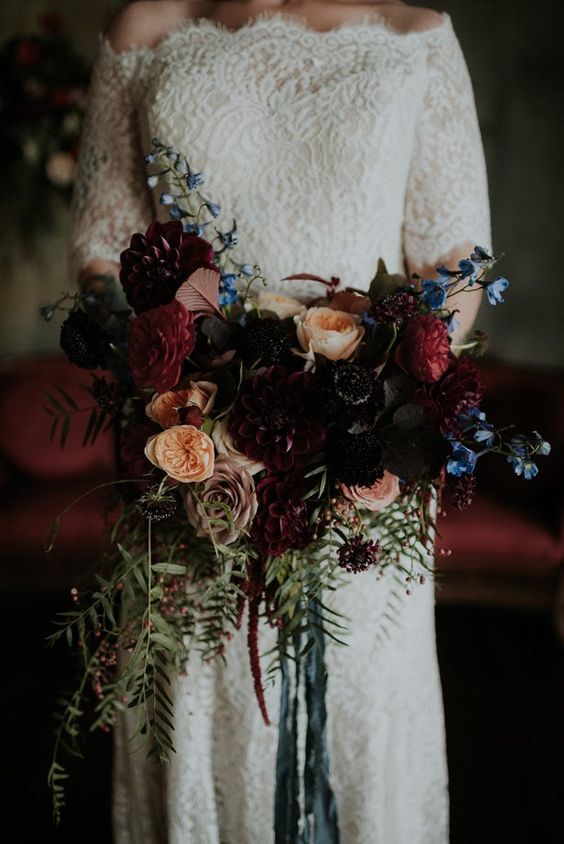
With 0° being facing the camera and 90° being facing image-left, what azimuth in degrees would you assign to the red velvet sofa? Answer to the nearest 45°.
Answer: approximately 0°

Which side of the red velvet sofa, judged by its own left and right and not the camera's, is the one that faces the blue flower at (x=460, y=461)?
front

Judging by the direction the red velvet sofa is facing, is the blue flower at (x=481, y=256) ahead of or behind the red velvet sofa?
ahead
